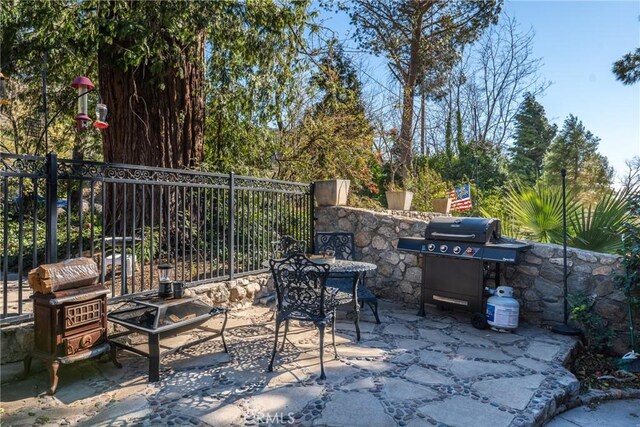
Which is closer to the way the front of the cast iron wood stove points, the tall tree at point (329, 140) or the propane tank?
the propane tank

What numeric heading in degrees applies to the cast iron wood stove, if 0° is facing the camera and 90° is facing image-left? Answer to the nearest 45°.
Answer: approximately 315°

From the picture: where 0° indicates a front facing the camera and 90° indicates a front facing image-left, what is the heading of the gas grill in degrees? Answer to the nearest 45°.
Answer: approximately 45°

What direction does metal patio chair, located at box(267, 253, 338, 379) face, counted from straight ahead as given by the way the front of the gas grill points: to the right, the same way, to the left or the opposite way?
the opposite way

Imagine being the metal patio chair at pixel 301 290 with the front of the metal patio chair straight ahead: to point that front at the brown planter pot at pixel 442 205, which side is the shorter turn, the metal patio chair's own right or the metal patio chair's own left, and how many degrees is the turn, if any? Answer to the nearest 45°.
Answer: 0° — it already faces it

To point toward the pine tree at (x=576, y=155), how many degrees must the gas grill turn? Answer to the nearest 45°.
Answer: approximately 135° to its right

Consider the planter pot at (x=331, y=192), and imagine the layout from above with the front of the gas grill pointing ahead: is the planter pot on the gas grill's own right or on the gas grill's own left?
on the gas grill's own right

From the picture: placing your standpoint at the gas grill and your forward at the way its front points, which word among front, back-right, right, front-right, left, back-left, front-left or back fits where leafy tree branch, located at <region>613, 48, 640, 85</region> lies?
back

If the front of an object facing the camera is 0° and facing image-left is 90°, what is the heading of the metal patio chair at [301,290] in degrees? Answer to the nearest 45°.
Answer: approximately 225°
